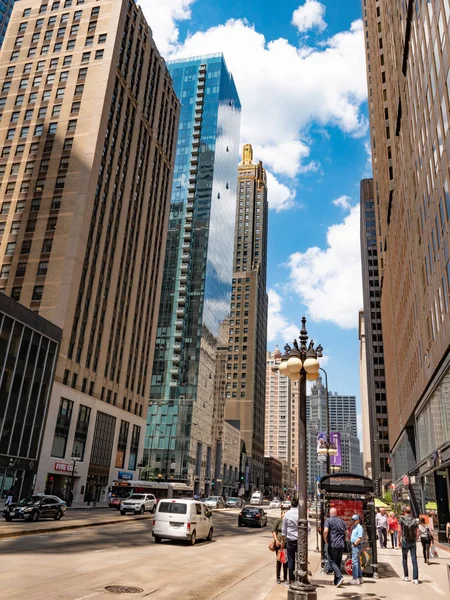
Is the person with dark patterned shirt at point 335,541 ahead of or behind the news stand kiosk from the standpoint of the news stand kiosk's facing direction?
ahead

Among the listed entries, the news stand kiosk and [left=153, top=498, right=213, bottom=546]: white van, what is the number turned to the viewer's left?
0

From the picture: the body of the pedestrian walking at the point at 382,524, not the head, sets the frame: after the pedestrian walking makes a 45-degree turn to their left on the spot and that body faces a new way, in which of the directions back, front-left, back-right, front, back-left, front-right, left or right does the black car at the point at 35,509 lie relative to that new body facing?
back-right

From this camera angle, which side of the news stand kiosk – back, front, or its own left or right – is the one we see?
front

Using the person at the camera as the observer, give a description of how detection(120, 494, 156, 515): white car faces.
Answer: facing the viewer and to the left of the viewer

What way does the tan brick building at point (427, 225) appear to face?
to the viewer's left

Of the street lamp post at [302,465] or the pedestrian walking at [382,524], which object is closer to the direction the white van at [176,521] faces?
the pedestrian walking
